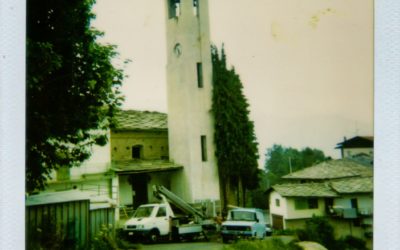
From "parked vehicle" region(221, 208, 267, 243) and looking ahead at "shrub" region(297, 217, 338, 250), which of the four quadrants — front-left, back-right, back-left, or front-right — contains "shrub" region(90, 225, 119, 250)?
back-right

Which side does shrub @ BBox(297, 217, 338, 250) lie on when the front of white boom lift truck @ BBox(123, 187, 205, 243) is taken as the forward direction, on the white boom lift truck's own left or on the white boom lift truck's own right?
on the white boom lift truck's own left

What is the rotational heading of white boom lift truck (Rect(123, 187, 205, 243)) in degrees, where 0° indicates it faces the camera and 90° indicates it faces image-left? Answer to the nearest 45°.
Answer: approximately 45°
